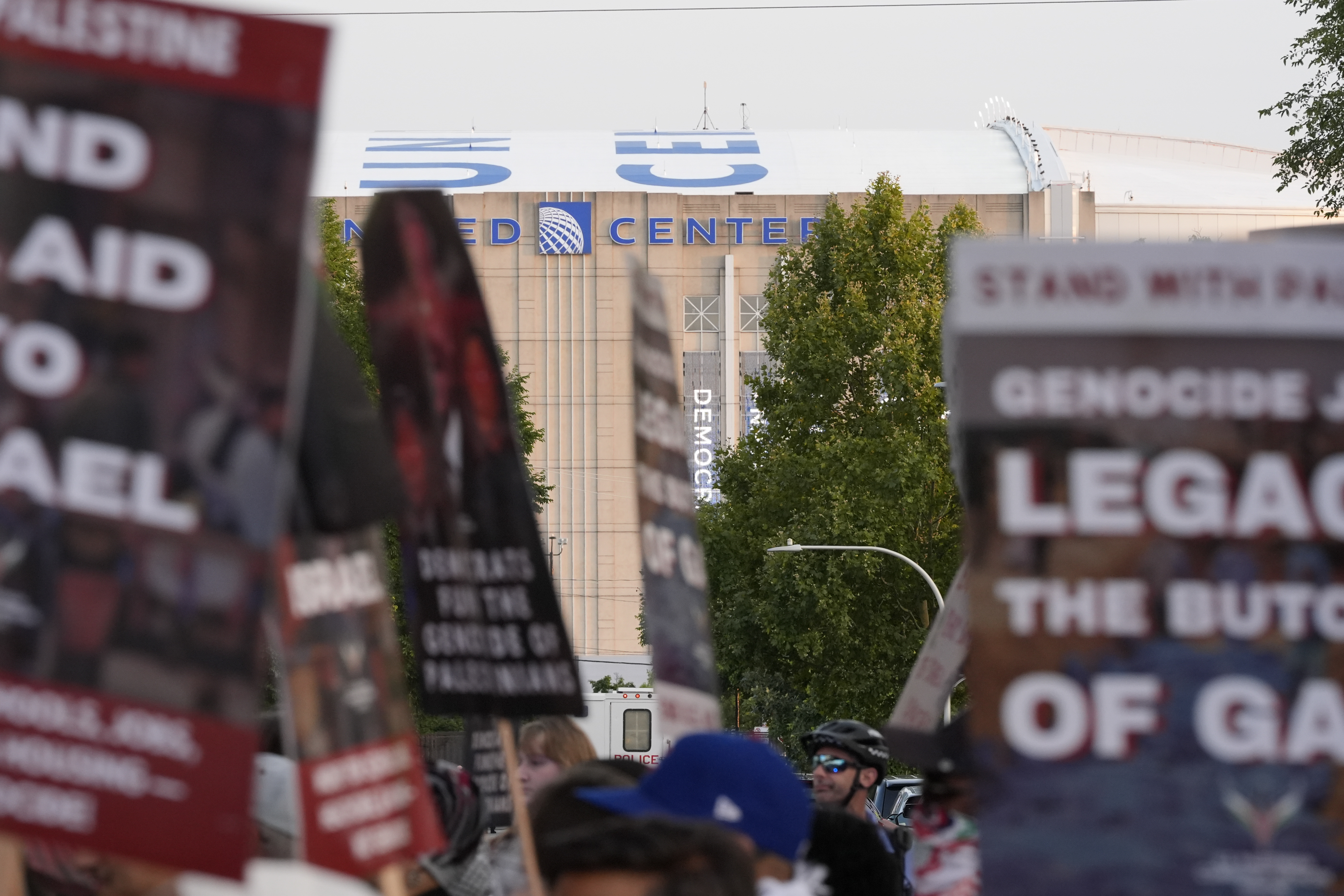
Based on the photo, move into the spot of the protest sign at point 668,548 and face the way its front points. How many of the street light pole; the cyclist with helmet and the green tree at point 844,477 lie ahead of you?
0

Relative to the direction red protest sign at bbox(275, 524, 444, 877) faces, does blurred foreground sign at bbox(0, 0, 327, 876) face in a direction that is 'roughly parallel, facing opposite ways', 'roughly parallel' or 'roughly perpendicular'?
roughly parallel

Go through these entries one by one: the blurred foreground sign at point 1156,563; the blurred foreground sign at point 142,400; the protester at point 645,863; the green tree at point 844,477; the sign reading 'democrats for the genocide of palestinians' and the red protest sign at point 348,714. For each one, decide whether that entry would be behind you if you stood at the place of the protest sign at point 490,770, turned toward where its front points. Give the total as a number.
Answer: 1

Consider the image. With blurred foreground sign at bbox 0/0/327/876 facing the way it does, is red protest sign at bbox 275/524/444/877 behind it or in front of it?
behind

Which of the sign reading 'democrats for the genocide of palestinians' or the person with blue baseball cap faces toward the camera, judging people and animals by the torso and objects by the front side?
the sign reading 'democrats for the genocide of palestinians'

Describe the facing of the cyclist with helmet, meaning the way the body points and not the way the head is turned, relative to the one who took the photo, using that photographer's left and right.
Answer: facing the viewer and to the left of the viewer

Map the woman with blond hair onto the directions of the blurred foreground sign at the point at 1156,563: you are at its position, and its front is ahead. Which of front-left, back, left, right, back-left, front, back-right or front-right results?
back-right

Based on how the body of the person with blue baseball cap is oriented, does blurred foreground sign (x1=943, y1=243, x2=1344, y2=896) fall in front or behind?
behind

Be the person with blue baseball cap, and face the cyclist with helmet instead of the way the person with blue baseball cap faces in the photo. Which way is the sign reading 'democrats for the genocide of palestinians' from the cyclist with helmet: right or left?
left

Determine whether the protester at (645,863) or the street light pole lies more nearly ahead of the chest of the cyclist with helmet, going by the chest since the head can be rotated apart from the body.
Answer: the protester

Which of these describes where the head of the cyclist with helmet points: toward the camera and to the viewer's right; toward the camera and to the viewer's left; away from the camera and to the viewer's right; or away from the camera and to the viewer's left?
toward the camera and to the viewer's left

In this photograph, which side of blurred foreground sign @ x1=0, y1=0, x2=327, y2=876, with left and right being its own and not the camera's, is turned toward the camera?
front

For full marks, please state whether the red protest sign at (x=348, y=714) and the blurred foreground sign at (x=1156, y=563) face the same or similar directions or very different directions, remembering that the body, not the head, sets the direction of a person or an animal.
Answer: same or similar directions

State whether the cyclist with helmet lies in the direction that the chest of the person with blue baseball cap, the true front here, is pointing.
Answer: no
